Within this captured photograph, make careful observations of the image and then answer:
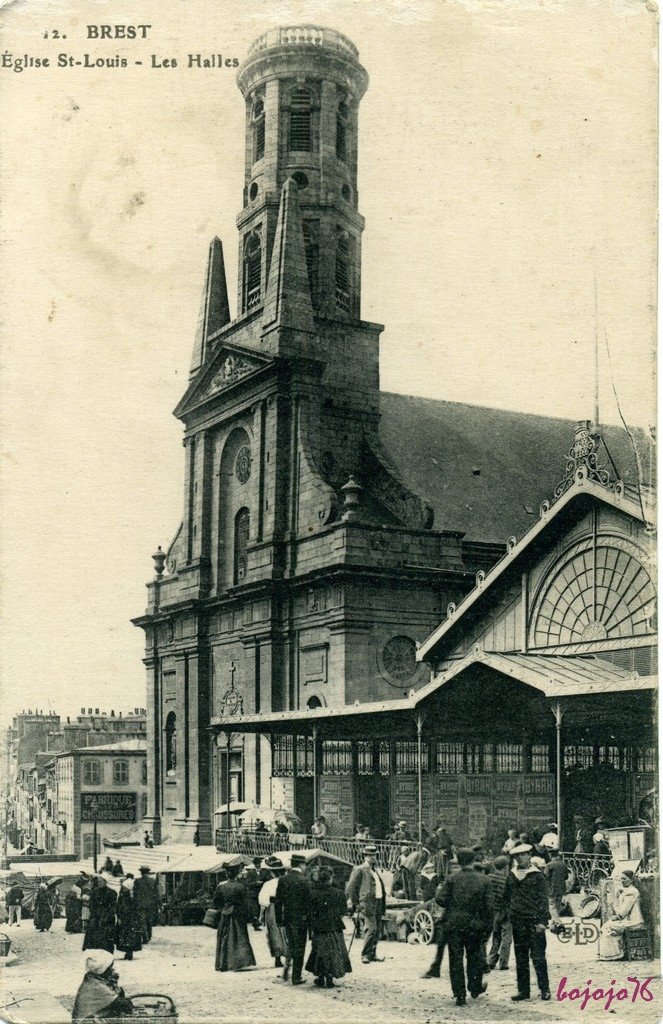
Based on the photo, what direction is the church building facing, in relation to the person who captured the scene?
facing the viewer and to the left of the viewer

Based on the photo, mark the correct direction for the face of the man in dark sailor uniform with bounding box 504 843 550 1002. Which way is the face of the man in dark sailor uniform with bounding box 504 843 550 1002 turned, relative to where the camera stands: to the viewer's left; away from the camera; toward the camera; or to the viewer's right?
toward the camera

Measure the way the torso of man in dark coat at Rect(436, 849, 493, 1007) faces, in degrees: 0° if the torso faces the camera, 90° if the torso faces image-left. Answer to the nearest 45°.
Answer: approximately 180°
